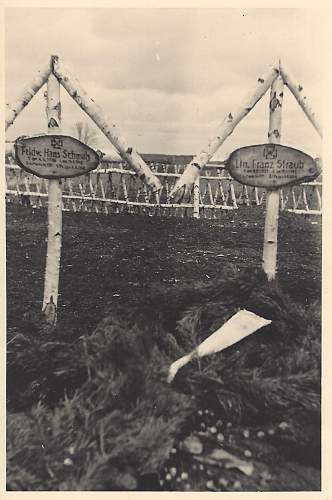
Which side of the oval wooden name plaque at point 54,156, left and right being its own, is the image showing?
front

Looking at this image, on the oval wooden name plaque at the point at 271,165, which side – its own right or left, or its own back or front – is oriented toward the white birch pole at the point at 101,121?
right

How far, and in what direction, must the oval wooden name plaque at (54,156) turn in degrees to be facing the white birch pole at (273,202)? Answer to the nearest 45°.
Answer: approximately 90° to its left

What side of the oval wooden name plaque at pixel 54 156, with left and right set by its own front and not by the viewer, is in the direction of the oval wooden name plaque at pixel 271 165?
left

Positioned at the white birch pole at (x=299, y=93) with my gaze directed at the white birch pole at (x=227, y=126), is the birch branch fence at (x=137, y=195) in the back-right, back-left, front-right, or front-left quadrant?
front-right

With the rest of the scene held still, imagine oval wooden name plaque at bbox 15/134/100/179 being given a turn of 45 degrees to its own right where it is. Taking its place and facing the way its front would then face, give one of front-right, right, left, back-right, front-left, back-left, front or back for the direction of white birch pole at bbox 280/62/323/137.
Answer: back-left

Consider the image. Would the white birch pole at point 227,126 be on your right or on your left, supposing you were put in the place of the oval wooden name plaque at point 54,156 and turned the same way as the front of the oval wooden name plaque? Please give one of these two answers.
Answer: on your left

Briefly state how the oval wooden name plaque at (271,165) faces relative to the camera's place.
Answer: facing the viewer

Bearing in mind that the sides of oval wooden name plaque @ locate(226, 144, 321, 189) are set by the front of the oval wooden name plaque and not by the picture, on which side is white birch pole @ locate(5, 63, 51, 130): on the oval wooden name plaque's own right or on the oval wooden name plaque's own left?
on the oval wooden name plaque's own right

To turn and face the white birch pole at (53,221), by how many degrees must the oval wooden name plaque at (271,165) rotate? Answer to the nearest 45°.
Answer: approximately 90° to its right
